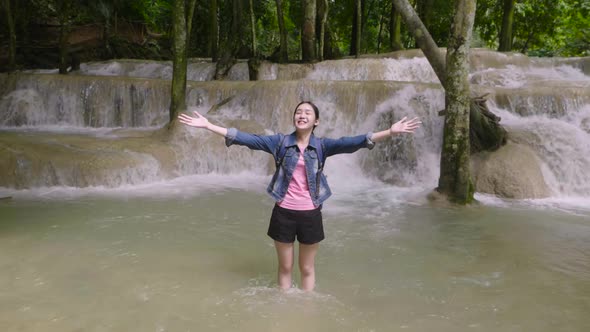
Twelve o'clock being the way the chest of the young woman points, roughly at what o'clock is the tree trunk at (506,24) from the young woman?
The tree trunk is roughly at 7 o'clock from the young woman.

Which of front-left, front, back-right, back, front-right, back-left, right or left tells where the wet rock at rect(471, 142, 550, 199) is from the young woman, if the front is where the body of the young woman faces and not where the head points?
back-left

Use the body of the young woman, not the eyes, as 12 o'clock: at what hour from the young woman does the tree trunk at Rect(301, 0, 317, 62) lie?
The tree trunk is roughly at 6 o'clock from the young woman.

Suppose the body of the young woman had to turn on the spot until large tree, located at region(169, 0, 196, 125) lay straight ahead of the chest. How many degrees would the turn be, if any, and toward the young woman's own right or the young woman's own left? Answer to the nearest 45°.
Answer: approximately 180°

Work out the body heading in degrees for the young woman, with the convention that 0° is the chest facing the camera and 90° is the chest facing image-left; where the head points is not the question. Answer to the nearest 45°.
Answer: approximately 0°

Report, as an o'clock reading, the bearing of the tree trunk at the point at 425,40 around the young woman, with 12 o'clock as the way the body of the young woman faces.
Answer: The tree trunk is roughly at 7 o'clock from the young woman.

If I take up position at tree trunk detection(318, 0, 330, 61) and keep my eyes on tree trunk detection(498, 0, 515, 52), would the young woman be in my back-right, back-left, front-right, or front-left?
back-right

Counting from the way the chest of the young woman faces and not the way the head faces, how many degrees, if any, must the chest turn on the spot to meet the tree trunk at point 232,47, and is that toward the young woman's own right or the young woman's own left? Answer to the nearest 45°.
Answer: approximately 180°

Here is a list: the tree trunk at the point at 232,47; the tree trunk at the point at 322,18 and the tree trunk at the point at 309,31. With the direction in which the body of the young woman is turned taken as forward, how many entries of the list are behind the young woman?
3

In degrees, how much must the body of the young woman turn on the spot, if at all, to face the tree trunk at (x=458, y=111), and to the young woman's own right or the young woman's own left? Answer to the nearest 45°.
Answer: approximately 135° to the young woman's own left
